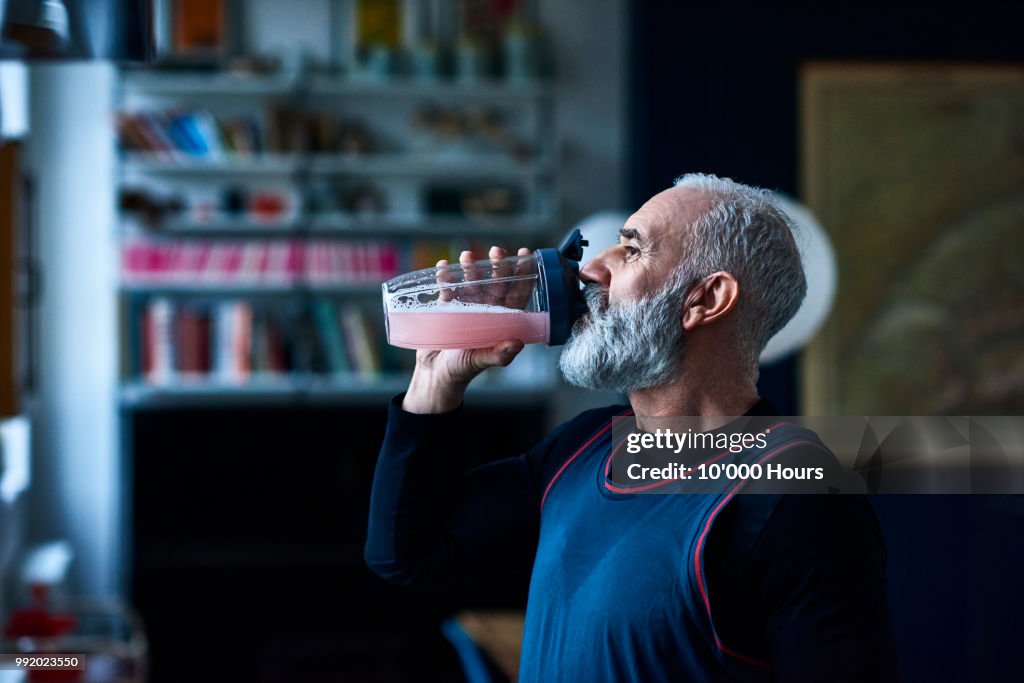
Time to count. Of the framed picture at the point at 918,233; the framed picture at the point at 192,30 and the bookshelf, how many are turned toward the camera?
3

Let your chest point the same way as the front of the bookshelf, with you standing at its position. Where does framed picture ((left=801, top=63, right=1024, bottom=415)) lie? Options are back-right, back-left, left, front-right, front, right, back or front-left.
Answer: left

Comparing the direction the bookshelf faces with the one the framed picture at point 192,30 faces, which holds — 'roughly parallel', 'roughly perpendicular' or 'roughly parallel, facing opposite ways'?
roughly parallel

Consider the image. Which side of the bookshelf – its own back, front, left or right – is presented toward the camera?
front

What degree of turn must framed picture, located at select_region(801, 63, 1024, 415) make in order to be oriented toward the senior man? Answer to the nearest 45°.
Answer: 0° — it already faces them

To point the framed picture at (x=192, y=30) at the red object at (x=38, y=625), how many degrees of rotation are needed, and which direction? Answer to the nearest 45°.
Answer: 0° — it already faces it

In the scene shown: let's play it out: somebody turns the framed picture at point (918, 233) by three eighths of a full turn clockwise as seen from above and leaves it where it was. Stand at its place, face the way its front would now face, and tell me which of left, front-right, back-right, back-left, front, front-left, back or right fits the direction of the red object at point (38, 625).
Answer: left

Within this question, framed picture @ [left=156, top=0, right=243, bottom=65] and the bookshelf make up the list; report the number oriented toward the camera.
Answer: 2

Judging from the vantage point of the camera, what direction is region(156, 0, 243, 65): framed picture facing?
facing the viewer

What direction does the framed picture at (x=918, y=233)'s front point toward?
toward the camera

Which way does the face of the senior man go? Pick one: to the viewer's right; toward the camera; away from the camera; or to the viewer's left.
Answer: to the viewer's left
